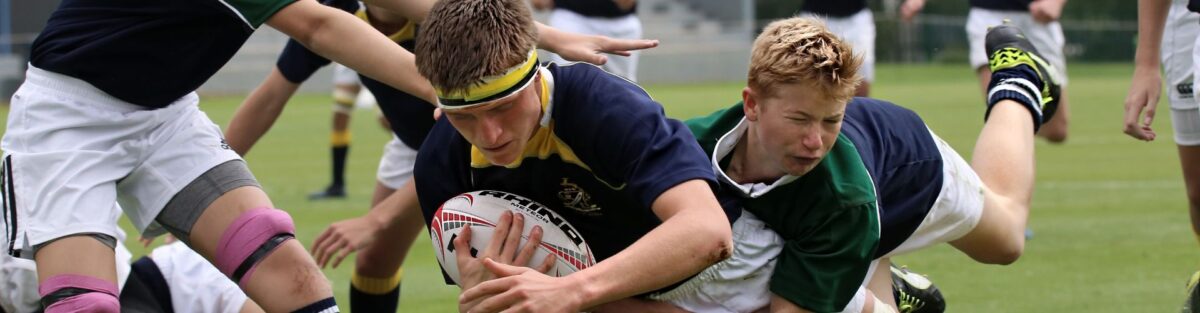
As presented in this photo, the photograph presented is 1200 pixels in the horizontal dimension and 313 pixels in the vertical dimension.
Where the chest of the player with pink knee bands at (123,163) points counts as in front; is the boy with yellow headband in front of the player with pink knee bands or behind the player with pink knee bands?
in front

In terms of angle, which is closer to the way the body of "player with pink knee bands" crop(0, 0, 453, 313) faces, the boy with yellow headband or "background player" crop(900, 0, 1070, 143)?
the boy with yellow headband

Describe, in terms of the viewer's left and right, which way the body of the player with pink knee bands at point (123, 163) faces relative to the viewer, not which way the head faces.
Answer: facing the viewer and to the right of the viewer

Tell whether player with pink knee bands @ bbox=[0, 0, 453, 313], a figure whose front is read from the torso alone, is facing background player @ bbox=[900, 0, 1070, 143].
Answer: no
